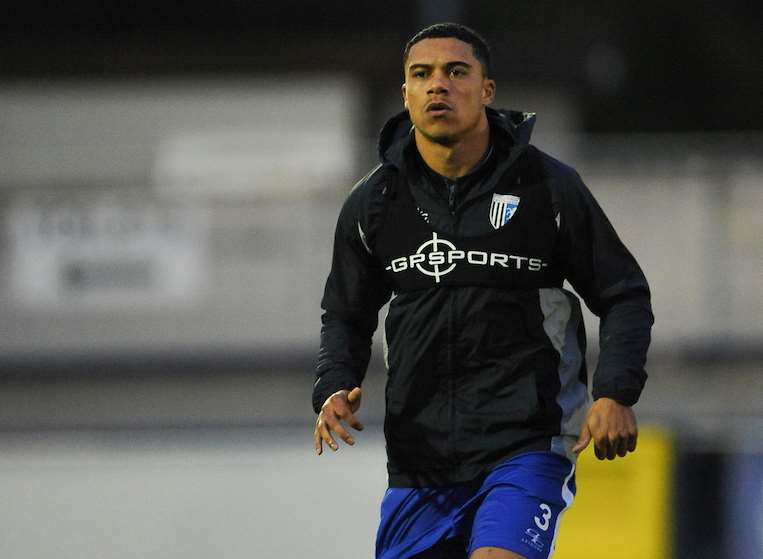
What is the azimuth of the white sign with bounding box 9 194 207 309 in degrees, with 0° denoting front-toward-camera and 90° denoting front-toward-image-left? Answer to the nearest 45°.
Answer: approximately 0°

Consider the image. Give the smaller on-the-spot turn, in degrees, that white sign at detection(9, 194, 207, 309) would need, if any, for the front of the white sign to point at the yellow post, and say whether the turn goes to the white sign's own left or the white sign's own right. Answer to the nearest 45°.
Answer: approximately 45° to the white sign's own left

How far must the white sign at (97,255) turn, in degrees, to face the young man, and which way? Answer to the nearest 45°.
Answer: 0° — it already faces them
